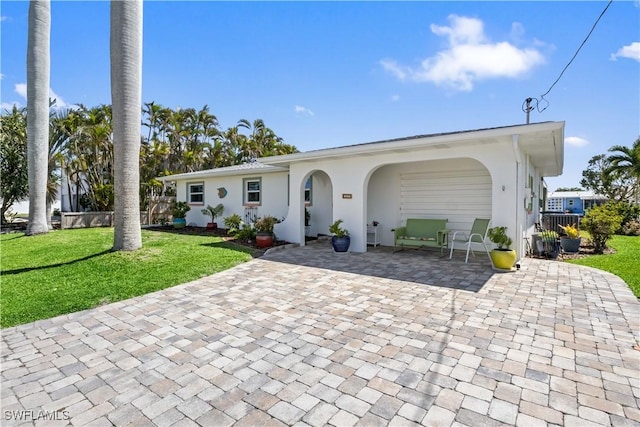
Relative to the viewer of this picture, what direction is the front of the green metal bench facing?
facing the viewer and to the left of the viewer

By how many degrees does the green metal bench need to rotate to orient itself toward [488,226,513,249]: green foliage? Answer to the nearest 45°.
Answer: approximately 90° to its left

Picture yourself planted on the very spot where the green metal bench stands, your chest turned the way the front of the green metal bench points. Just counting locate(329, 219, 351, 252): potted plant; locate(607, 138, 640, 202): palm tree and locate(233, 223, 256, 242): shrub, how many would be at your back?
1

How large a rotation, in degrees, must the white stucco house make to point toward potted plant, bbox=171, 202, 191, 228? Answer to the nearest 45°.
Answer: approximately 90° to its right

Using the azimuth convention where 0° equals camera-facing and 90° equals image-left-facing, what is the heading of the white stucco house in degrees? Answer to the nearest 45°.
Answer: approximately 45°

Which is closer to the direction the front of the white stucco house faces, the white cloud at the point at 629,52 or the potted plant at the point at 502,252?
the potted plant

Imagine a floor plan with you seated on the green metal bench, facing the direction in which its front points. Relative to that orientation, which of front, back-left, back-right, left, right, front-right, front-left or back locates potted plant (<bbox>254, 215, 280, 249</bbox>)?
front-right

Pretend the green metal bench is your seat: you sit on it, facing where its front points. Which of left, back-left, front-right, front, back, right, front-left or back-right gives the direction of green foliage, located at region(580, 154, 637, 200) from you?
back
